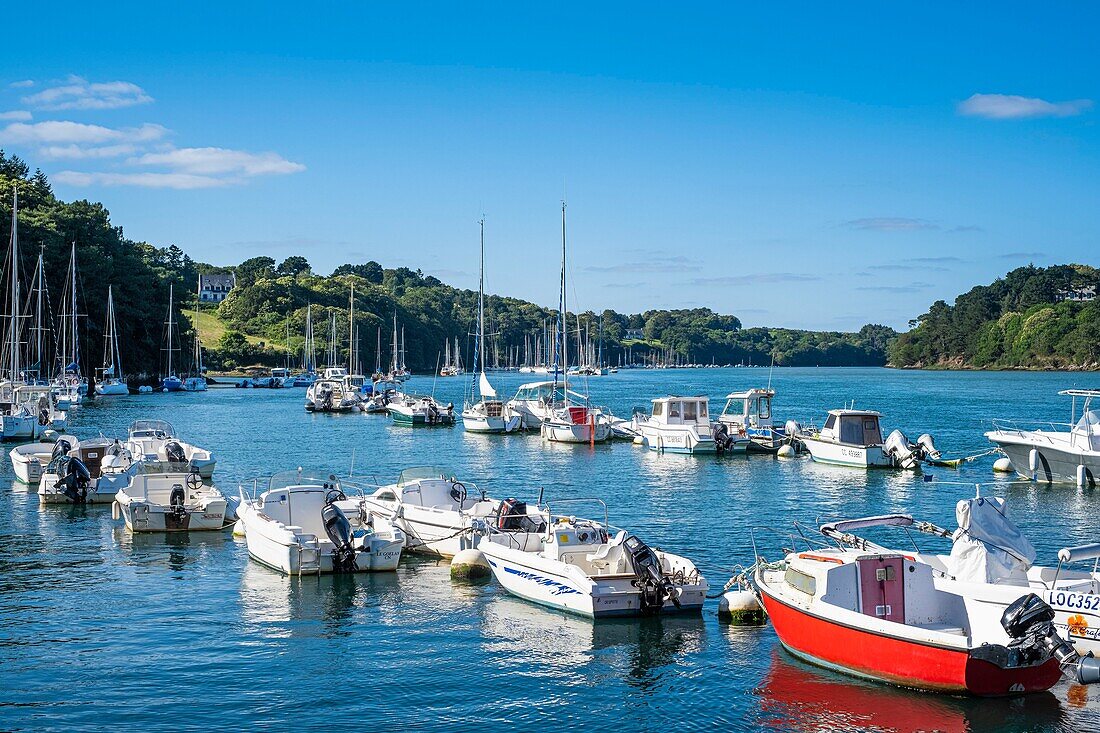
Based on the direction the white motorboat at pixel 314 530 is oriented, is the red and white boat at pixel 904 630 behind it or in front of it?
behind

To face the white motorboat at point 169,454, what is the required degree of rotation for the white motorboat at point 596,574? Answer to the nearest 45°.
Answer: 0° — it already faces it

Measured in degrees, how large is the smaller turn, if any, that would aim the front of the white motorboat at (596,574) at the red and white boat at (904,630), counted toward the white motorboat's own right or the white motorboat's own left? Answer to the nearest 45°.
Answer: approximately 180°

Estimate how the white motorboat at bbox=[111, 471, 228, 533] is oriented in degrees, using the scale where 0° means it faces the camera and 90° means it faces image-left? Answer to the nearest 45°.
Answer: approximately 180°

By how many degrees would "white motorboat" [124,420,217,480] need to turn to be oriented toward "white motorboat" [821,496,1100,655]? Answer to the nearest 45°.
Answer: approximately 180°

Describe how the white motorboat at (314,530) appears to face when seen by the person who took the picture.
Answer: facing away from the viewer and to the left of the viewer

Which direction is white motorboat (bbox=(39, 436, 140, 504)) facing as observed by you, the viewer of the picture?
facing away from the viewer and to the right of the viewer

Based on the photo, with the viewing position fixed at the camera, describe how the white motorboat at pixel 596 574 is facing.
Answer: facing away from the viewer and to the left of the viewer
